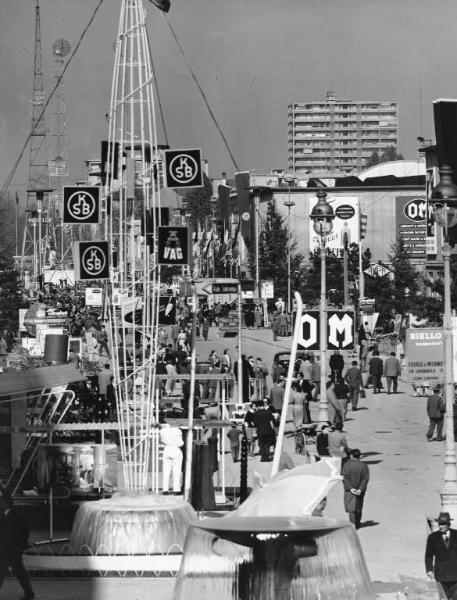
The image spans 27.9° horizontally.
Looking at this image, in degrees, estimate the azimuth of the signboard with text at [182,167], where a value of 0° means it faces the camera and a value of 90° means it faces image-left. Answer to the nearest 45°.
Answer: approximately 0°

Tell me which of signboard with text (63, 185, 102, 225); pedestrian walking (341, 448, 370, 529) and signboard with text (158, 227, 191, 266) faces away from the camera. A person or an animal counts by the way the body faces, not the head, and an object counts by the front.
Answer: the pedestrian walking

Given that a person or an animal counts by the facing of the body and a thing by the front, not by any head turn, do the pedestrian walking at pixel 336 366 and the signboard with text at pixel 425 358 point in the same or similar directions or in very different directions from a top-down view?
very different directions

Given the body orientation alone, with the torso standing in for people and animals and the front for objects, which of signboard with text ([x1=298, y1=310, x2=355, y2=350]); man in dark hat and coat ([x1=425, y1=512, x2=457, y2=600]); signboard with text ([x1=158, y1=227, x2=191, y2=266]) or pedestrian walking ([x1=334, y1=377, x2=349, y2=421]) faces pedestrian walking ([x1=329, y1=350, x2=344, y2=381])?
pedestrian walking ([x1=334, y1=377, x2=349, y2=421])

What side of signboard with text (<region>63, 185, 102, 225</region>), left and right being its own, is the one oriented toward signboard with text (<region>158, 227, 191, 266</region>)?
left

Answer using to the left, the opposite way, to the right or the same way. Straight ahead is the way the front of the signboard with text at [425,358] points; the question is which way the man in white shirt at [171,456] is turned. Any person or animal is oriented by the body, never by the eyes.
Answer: the opposite way

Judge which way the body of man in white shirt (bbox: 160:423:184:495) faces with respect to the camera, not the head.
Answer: away from the camera

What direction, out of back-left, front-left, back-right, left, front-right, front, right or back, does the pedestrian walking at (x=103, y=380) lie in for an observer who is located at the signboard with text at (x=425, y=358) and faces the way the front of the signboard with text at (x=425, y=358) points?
back-right

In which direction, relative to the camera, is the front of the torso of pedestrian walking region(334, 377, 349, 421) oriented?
away from the camera
